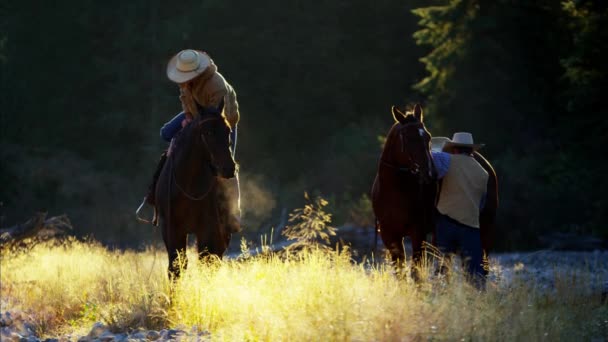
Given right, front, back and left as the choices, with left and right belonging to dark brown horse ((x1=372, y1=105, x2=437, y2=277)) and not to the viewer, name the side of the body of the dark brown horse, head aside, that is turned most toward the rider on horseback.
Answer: right

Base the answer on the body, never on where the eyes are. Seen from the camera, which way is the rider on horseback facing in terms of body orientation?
toward the camera

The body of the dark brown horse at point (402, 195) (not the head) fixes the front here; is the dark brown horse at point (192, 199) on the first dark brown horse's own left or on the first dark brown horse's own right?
on the first dark brown horse's own right

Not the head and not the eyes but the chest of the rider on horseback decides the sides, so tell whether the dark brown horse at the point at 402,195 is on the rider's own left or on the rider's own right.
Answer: on the rider's own left

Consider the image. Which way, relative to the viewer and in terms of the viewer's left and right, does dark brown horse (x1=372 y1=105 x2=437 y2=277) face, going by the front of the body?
facing the viewer

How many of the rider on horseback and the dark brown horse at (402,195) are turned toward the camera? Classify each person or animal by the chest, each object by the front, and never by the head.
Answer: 2
